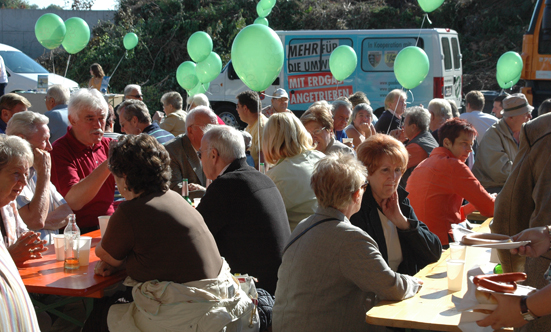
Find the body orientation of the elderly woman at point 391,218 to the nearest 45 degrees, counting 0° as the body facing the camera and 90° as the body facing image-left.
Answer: approximately 315°

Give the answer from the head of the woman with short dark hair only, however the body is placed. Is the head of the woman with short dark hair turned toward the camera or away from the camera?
away from the camera

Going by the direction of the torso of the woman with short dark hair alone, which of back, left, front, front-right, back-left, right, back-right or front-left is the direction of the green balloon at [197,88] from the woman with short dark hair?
front-right

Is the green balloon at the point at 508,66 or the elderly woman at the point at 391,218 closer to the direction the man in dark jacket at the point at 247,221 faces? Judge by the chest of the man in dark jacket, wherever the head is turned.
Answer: the green balloon

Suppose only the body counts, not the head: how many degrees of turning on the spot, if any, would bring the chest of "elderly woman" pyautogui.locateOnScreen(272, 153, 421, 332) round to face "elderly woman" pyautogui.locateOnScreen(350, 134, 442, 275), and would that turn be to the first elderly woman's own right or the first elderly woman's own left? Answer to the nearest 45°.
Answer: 0° — they already face them
